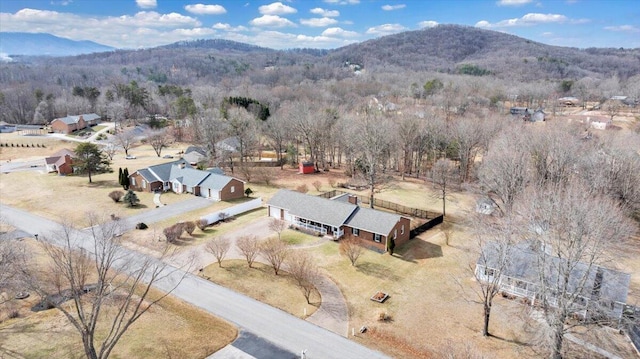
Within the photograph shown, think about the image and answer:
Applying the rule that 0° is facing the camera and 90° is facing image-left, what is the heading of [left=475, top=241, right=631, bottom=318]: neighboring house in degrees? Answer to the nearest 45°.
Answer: approximately 45°

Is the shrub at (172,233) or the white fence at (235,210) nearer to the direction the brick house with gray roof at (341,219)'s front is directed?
the shrub

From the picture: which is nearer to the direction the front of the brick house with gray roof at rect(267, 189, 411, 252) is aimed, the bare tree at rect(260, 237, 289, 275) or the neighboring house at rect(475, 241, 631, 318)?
the bare tree

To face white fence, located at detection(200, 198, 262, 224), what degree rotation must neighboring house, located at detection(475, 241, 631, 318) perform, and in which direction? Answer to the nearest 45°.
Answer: approximately 45° to its right

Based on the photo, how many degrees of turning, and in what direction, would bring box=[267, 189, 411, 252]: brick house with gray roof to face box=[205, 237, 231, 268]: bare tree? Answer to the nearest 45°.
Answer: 0° — it already faces it

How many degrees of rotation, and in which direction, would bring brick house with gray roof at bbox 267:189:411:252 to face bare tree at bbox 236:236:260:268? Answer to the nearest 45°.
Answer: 0° — it already faces it

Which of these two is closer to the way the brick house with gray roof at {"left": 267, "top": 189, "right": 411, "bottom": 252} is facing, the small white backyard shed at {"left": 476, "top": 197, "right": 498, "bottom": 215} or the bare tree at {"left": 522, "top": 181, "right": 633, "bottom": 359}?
the bare tree

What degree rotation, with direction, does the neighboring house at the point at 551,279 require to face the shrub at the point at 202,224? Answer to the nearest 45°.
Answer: approximately 45° to its right

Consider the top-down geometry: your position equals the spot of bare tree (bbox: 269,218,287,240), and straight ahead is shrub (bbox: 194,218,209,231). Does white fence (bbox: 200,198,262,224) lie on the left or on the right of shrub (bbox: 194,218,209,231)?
right
